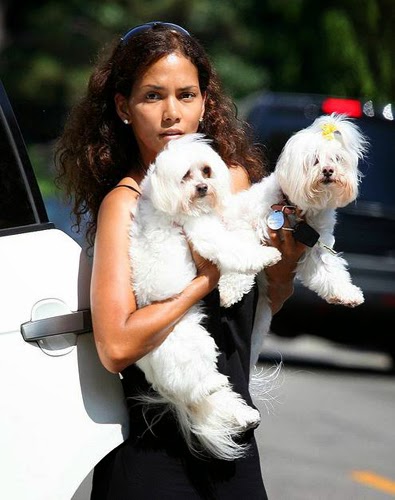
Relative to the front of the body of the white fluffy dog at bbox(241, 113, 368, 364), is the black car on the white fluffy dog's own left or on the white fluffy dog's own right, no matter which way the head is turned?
on the white fluffy dog's own left

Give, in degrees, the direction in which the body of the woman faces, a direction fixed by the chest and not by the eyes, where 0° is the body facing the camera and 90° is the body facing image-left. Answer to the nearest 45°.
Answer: approximately 315°

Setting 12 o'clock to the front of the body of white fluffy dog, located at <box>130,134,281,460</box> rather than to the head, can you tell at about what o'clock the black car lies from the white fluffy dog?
The black car is roughly at 8 o'clock from the white fluffy dog.

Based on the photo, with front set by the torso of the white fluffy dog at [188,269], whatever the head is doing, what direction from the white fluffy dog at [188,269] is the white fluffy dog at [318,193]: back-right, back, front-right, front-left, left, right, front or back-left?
left

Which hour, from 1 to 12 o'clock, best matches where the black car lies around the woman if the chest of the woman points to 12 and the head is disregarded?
The black car is roughly at 8 o'clock from the woman.

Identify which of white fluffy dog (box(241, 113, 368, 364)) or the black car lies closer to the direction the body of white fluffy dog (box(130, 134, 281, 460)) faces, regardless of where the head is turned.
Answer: the white fluffy dog
